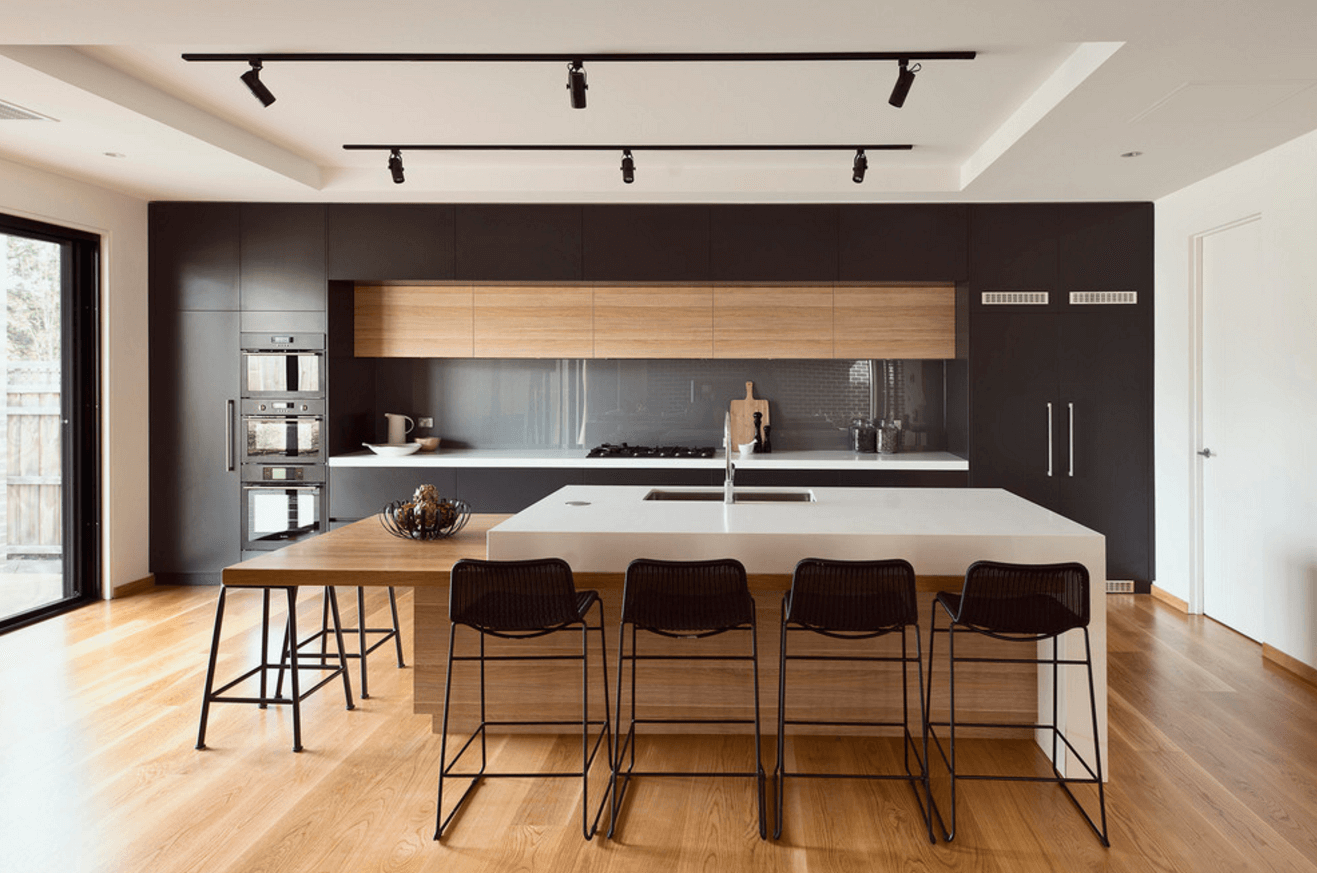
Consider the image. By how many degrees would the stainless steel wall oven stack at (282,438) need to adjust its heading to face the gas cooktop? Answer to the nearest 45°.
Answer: approximately 90° to its left

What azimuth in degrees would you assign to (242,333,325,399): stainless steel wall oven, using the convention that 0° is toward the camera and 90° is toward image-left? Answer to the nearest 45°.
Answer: approximately 0°

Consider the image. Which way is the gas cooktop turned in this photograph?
toward the camera

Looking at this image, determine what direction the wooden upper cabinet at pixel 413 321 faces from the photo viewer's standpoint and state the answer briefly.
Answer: facing the viewer

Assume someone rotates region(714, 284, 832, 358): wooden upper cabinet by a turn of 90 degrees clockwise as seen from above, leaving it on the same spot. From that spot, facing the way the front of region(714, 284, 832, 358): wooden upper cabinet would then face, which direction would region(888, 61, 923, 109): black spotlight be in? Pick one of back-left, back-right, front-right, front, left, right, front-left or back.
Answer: left

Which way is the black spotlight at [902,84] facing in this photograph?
to the viewer's left

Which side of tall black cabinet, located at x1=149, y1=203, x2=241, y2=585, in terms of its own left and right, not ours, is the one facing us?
front

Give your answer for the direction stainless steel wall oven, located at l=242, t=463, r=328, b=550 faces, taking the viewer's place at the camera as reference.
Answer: facing the viewer

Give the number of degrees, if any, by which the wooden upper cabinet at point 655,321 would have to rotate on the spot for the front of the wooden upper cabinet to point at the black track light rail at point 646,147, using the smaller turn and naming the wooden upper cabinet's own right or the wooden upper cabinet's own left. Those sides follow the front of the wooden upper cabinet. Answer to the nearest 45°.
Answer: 0° — it already faces it

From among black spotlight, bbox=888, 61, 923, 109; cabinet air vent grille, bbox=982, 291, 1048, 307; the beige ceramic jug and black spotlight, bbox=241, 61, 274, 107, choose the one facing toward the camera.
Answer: the cabinet air vent grille

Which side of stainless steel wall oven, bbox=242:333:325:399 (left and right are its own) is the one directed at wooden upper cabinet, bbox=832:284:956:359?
left

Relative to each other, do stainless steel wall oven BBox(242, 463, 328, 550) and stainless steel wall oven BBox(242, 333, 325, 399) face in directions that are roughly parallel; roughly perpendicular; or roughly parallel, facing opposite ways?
roughly parallel

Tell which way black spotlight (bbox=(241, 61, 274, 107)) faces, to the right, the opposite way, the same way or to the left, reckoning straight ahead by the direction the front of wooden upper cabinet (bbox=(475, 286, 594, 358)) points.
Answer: to the left

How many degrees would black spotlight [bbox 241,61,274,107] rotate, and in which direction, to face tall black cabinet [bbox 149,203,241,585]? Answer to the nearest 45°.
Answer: approximately 90° to its left

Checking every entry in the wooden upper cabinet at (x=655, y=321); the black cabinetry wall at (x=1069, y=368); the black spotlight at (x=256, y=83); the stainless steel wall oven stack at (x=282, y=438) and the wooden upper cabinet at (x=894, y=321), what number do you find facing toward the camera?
4

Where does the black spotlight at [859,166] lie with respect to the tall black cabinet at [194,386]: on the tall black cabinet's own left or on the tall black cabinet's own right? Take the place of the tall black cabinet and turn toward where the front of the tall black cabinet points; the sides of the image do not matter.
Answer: on the tall black cabinet's own left
